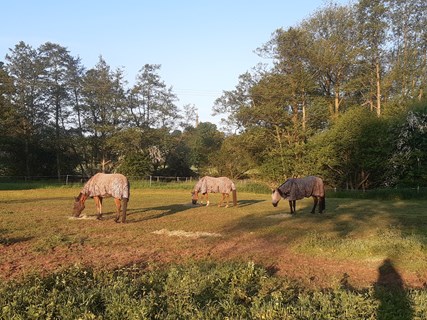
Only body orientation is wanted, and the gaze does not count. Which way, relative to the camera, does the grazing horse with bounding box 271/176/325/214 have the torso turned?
to the viewer's left

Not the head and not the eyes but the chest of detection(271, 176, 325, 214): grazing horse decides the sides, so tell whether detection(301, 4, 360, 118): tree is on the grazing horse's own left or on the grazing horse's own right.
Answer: on the grazing horse's own right

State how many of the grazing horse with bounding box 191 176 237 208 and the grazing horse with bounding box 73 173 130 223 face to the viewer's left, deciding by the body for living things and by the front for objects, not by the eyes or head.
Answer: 2

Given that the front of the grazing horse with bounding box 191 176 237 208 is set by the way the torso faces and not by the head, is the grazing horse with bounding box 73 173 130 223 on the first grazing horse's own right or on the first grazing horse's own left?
on the first grazing horse's own left

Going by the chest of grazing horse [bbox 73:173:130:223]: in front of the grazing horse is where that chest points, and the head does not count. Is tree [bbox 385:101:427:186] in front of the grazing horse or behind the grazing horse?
behind

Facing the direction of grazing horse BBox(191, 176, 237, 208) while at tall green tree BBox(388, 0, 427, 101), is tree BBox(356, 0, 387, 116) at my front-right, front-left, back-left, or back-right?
front-right

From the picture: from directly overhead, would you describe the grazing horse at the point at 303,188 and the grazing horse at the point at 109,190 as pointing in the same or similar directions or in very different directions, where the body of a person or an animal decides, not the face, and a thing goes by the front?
same or similar directions

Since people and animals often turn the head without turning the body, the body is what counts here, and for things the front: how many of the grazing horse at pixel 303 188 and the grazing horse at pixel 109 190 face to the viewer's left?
2

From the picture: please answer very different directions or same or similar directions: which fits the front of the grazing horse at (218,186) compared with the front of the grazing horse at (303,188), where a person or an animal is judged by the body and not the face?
same or similar directions

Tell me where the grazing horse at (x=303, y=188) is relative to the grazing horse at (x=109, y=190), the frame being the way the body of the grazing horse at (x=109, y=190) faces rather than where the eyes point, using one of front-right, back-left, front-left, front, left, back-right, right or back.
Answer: back

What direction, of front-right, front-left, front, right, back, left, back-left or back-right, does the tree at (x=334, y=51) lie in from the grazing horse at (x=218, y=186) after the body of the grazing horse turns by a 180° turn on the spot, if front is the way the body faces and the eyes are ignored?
front-left

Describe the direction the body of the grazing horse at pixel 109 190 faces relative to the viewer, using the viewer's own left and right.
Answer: facing to the left of the viewer

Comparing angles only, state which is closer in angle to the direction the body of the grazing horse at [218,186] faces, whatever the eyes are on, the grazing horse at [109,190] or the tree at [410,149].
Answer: the grazing horse

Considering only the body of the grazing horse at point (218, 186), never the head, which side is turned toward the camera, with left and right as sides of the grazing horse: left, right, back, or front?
left

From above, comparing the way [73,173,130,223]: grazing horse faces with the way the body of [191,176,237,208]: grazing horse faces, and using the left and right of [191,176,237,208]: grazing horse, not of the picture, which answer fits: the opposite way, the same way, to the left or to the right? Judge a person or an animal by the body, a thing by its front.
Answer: the same way

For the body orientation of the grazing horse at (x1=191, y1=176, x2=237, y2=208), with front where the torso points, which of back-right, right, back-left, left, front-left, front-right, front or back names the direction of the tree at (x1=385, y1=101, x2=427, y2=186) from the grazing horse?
back-right

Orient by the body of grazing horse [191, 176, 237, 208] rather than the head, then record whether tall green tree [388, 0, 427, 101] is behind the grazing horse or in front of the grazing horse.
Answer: behind

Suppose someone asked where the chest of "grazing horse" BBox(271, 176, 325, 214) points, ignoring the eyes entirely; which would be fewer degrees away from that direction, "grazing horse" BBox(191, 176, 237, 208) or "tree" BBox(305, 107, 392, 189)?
the grazing horse
